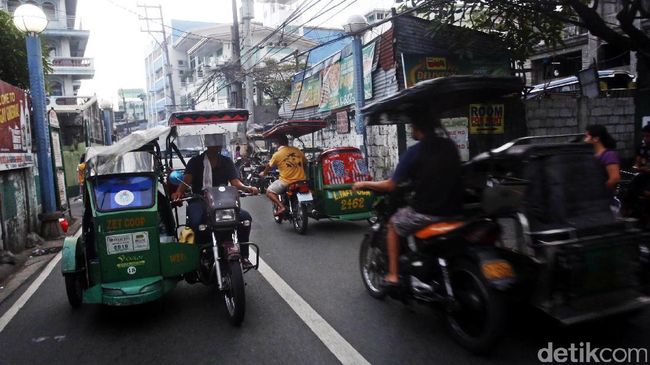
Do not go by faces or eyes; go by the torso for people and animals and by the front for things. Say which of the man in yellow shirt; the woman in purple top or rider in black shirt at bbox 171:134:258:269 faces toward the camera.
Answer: the rider in black shirt

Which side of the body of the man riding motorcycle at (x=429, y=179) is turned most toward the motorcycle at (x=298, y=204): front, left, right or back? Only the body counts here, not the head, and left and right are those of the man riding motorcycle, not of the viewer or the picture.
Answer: front

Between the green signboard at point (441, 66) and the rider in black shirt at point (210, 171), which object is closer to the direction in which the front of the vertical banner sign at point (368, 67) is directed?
the rider in black shirt

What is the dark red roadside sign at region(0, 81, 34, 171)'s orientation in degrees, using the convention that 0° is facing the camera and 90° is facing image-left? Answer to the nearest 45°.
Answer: approximately 315°

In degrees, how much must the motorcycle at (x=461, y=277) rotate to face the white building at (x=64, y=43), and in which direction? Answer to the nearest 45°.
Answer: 0° — it already faces it

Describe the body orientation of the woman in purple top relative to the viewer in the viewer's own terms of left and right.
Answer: facing to the left of the viewer

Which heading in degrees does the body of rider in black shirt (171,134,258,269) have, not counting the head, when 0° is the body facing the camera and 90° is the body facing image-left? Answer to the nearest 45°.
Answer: approximately 0°

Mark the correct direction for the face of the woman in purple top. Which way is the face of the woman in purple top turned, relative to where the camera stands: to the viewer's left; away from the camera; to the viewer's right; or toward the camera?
to the viewer's left

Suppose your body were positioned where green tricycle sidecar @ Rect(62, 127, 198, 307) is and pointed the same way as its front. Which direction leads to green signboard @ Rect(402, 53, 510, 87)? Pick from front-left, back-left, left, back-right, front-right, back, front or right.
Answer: back-left

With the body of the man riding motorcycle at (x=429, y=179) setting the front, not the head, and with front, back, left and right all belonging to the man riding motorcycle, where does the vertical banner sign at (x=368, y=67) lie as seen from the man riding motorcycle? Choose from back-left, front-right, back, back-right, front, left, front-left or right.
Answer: front-right

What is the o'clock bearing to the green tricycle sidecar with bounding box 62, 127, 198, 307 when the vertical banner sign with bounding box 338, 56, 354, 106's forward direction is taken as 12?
The green tricycle sidecar is roughly at 11 o'clock from the vertical banner sign.

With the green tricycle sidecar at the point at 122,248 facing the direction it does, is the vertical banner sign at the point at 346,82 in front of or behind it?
behind

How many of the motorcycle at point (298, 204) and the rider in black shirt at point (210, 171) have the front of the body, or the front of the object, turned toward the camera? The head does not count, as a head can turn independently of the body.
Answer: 1

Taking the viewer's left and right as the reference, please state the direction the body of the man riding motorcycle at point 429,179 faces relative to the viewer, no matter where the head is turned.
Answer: facing away from the viewer and to the left of the viewer
